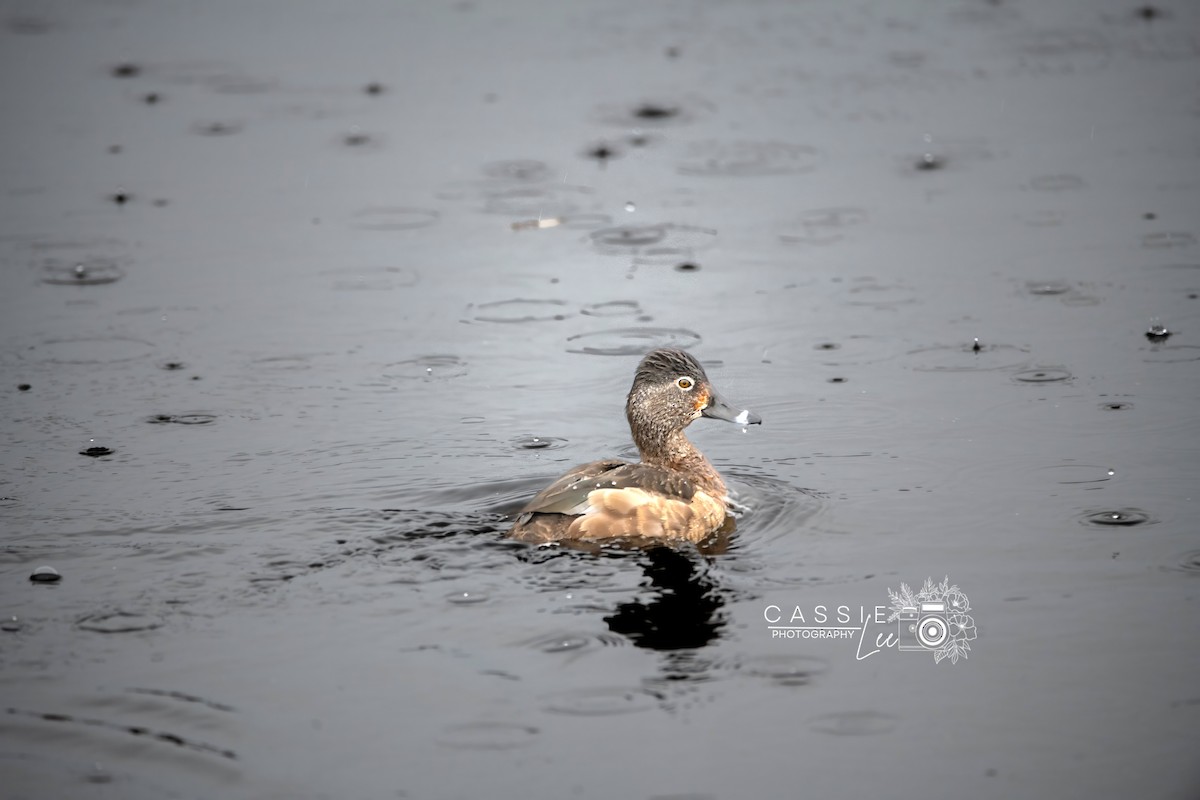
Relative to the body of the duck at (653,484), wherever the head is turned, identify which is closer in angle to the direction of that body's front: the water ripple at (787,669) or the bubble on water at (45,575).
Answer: the water ripple

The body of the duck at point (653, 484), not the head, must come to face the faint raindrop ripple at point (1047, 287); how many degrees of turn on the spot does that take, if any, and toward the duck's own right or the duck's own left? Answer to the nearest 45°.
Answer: approximately 45° to the duck's own left

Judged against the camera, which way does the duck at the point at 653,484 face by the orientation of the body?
to the viewer's right

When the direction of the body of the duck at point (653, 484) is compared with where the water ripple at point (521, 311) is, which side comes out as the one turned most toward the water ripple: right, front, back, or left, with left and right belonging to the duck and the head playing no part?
left

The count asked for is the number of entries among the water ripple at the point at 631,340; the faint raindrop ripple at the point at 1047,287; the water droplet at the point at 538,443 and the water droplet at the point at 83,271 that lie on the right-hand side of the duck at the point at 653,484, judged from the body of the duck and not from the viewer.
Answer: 0

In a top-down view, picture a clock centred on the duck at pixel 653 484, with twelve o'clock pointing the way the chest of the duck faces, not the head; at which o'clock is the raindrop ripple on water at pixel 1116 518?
The raindrop ripple on water is roughly at 12 o'clock from the duck.

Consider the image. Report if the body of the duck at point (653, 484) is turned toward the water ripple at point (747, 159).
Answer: no

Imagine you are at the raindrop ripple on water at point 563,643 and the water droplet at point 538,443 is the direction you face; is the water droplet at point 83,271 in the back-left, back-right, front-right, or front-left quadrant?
front-left

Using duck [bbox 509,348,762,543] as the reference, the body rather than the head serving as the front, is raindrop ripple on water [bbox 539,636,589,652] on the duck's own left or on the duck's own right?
on the duck's own right

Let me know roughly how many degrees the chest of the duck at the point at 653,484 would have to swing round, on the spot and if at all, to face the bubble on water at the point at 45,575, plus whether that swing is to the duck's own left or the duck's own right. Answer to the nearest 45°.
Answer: approximately 180°

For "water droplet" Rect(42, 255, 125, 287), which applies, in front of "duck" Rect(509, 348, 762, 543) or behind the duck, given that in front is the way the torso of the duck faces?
behind

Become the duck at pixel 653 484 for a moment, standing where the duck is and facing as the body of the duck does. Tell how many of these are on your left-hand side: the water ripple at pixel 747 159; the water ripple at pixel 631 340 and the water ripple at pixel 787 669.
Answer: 2

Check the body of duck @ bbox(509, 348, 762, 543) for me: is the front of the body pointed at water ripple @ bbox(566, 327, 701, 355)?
no
